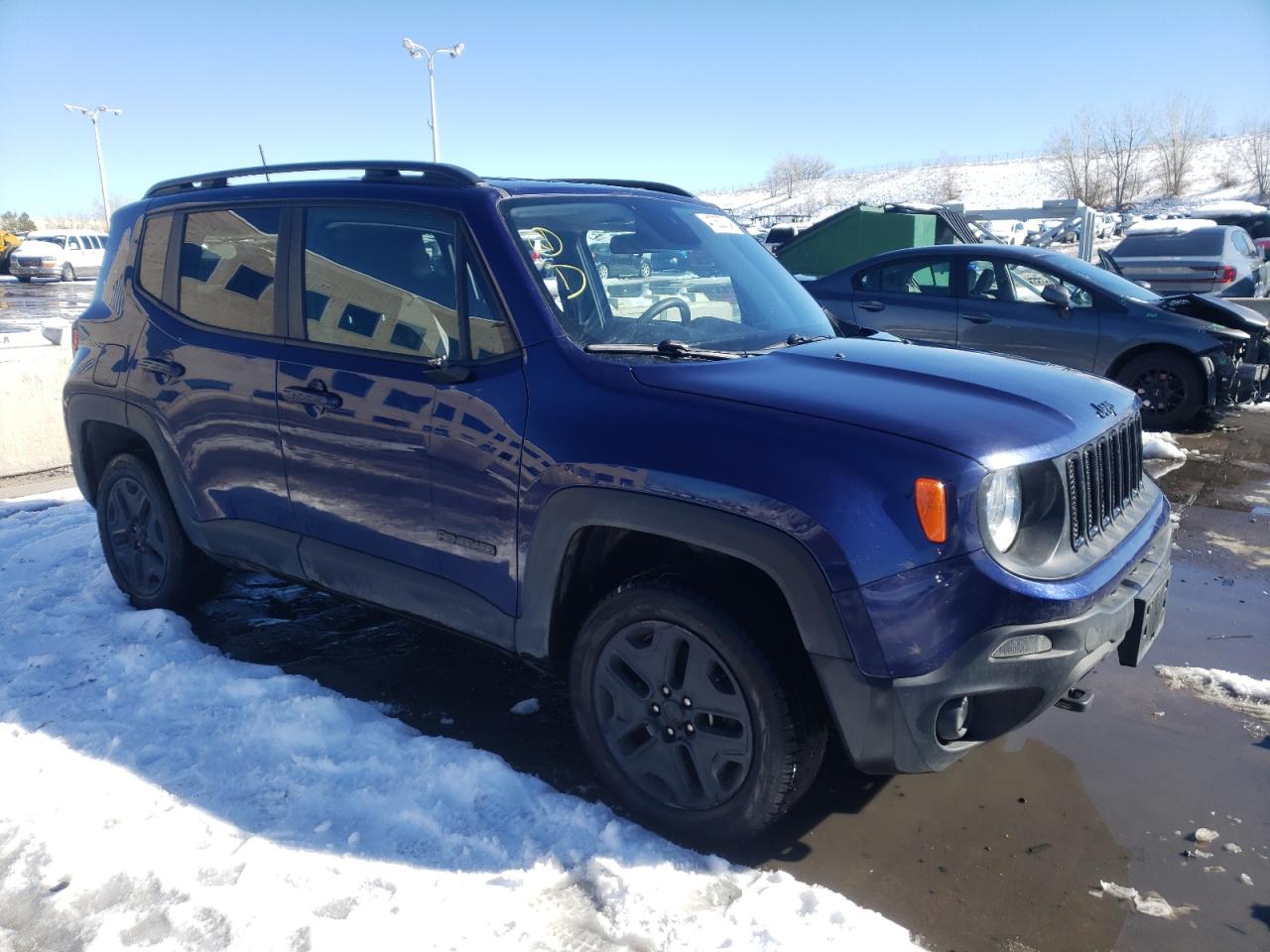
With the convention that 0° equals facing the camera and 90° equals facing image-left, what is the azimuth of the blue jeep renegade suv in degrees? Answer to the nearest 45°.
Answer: approximately 315°

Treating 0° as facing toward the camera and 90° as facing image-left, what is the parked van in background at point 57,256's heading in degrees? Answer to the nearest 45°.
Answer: approximately 45°

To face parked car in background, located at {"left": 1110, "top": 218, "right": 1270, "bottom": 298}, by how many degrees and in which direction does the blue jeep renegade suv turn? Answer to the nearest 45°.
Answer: approximately 90° to its left

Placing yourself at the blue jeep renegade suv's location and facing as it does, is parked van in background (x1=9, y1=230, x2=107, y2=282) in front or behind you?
behind

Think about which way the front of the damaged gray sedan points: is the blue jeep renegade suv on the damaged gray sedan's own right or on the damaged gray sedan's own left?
on the damaged gray sedan's own right

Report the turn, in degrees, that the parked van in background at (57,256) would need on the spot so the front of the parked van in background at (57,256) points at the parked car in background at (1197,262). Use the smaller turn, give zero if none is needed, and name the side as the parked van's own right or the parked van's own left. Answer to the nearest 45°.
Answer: approximately 90° to the parked van's own left

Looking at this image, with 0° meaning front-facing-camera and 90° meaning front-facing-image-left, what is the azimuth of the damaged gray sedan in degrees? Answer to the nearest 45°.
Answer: approximately 315°
